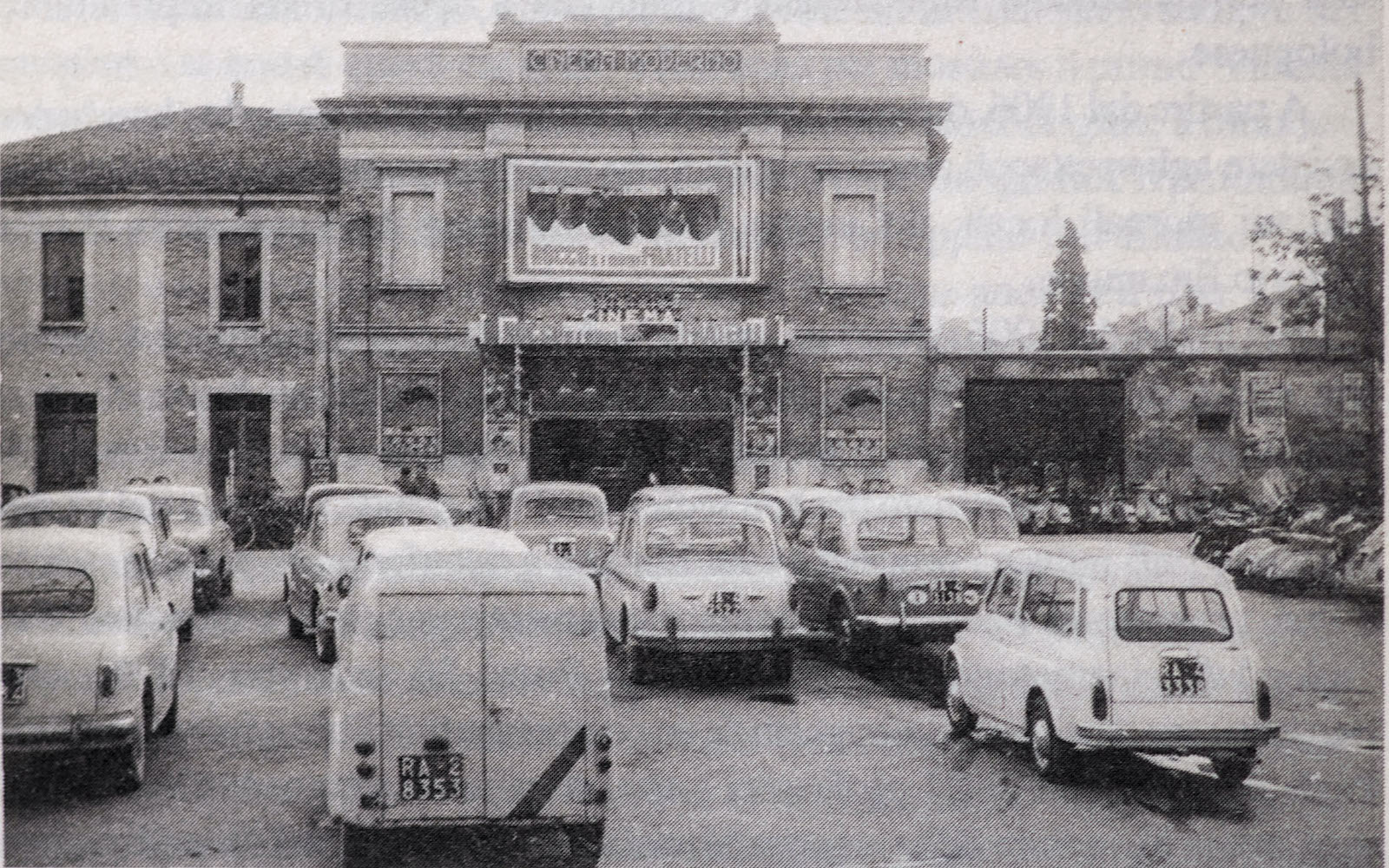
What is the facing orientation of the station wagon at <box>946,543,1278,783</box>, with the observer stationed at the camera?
facing away from the viewer and to the left of the viewer

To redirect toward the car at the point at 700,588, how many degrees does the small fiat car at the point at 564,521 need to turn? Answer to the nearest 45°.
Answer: approximately 180°

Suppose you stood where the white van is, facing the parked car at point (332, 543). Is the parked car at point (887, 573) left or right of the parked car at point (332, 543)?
right

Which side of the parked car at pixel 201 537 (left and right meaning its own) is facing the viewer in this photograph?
back

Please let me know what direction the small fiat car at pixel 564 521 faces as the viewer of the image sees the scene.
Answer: facing away from the viewer

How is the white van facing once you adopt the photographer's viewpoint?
facing away from the viewer

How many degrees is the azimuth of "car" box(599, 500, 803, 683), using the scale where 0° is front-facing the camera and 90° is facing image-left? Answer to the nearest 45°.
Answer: approximately 180°

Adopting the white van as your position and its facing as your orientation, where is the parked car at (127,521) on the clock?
The parked car is roughly at 11 o'clock from the white van.

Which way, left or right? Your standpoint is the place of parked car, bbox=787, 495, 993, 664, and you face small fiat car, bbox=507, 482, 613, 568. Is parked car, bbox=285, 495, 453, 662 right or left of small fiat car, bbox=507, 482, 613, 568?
left

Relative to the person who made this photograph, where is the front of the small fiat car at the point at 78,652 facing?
facing away from the viewer
